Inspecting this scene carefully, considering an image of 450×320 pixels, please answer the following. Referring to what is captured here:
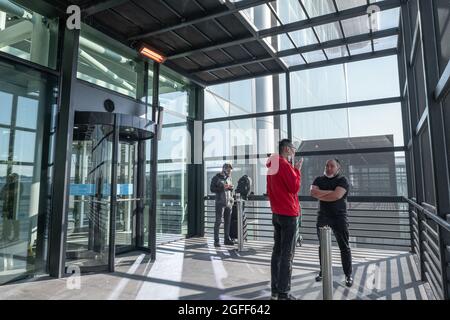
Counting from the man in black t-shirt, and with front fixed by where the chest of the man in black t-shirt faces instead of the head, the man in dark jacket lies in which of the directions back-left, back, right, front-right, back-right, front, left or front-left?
right

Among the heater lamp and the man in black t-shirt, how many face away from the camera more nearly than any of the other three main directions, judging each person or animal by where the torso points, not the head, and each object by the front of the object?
0

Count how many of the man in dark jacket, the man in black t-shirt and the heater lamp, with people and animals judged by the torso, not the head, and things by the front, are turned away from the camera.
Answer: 0

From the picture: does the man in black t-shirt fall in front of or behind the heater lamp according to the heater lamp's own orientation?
in front

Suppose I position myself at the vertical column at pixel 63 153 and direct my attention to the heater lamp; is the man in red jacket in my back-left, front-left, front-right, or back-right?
front-right

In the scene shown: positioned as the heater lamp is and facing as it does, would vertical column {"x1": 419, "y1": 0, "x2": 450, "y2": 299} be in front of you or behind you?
in front

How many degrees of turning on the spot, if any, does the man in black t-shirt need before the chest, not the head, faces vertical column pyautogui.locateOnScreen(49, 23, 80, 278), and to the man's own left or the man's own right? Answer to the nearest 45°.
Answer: approximately 45° to the man's own right

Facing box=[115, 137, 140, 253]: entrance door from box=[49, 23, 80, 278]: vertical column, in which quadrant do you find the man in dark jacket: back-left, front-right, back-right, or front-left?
front-right

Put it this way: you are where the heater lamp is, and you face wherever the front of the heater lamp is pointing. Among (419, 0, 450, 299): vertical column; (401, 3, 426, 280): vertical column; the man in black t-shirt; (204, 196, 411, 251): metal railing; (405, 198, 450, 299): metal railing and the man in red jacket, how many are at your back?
0

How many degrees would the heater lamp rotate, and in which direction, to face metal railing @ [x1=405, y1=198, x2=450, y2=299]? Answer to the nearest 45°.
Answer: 0° — it already faces it

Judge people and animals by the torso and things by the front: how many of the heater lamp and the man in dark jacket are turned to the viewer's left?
0

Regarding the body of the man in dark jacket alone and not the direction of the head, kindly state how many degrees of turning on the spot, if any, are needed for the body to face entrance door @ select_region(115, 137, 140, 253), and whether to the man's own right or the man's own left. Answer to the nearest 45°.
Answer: approximately 90° to the man's own right

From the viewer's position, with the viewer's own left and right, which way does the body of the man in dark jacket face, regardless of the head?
facing the viewer and to the right of the viewer

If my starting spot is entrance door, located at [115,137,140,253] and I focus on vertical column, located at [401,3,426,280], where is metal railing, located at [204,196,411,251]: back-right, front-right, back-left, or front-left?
front-left

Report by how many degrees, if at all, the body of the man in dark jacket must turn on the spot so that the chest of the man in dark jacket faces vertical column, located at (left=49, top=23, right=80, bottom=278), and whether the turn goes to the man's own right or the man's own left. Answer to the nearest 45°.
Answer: approximately 90° to the man's own right

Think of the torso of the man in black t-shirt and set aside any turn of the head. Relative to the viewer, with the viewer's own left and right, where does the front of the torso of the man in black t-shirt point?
facing the viewer and to the left of the viewer

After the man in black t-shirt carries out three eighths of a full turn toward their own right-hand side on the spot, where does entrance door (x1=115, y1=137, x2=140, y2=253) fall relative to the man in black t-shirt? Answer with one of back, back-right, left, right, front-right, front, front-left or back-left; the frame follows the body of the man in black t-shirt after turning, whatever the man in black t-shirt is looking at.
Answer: left
